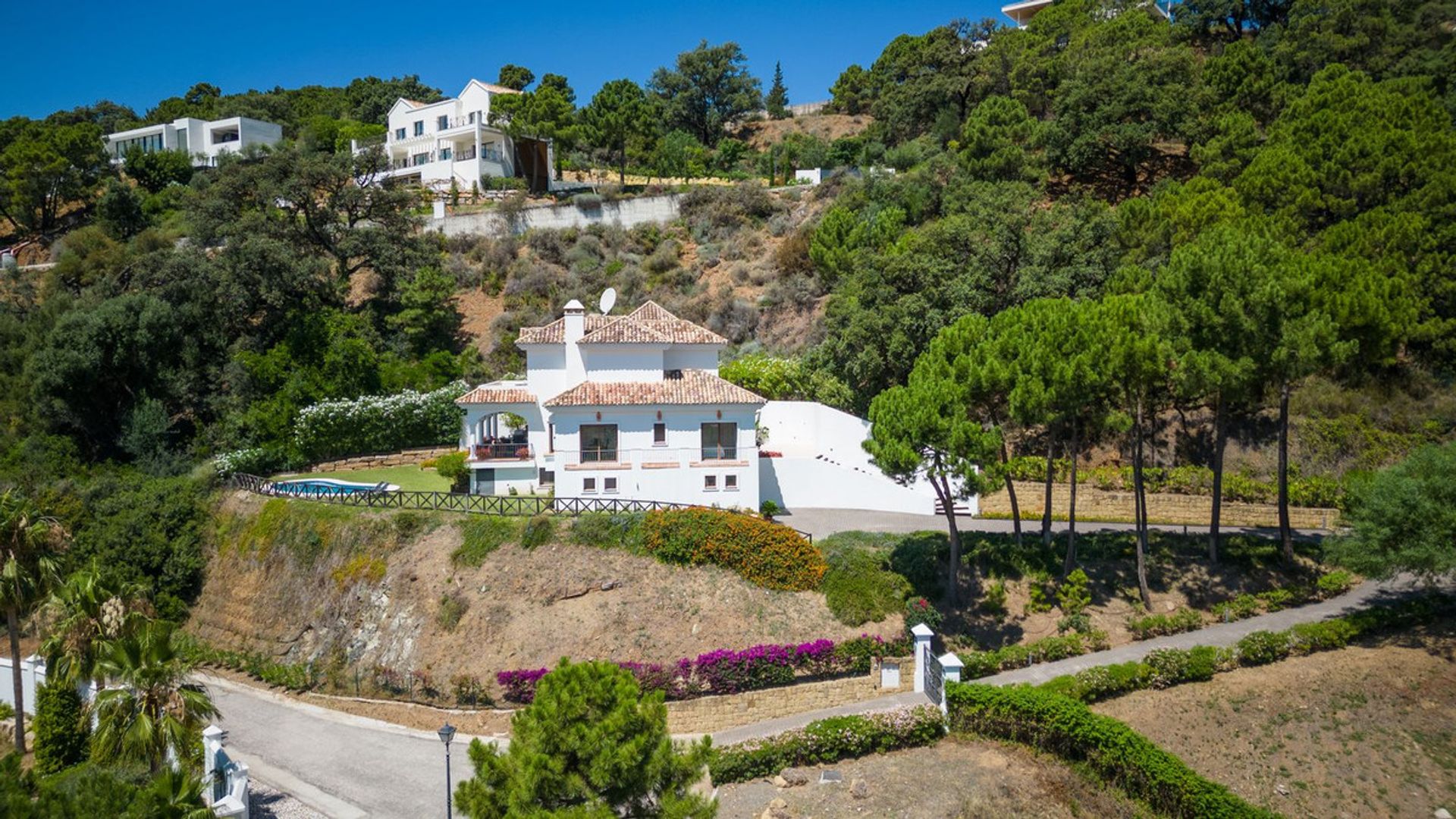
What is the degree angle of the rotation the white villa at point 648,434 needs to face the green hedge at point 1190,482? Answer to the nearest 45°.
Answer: approximately 90° to its left

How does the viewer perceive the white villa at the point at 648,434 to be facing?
facing the viewer

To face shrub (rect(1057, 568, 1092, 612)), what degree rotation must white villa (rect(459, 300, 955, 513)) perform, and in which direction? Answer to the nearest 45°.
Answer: approximately 45° to its left

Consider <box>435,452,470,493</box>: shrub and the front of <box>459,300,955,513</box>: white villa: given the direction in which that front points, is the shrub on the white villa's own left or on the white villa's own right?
on the white villa's own right

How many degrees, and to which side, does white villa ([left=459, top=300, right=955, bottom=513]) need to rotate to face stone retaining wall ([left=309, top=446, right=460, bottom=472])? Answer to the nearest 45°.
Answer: approximately 135° to its right

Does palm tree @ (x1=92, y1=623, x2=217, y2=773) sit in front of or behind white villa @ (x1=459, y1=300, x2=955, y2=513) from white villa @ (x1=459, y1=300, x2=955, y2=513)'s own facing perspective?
in front

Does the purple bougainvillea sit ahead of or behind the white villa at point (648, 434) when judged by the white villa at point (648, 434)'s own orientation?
ahead

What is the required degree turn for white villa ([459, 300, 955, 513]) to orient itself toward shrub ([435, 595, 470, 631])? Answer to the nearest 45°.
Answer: approximately 45° to its right

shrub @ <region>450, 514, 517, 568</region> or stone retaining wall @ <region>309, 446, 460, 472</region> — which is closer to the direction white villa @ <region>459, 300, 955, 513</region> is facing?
the shrub

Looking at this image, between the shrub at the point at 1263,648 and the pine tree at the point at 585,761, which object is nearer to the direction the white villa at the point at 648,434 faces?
the pine tree
